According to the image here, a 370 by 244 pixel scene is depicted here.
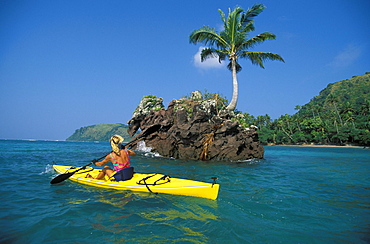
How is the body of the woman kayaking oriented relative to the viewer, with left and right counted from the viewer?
facing away from the viewer and to the left of the viewer

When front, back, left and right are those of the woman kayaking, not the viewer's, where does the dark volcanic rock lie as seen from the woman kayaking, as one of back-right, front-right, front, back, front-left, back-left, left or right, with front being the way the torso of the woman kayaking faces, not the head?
right

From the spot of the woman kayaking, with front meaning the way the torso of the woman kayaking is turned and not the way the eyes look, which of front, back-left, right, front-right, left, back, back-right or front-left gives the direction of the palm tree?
right
